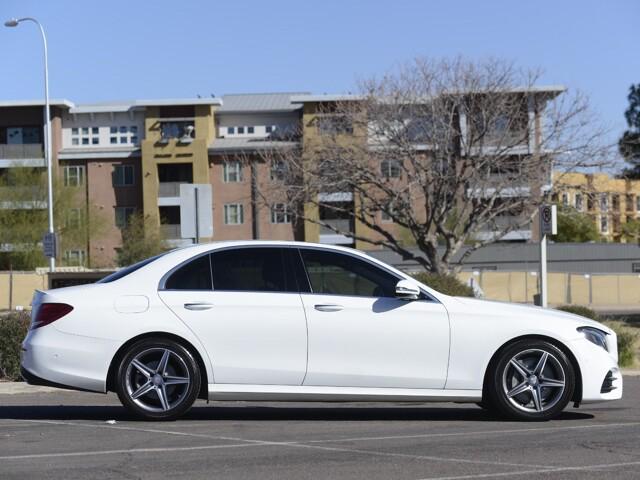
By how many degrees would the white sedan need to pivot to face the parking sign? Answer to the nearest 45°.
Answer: approximately 45° to its left

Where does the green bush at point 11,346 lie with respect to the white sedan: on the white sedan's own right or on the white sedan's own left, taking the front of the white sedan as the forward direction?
on the white sedan's own left

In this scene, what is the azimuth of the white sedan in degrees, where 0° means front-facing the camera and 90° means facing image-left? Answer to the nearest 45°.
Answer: approximately 270°

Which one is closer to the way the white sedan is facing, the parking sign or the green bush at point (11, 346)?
the parking sign

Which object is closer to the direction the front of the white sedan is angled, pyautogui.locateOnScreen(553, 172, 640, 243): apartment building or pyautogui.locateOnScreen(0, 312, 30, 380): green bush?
the apartment building

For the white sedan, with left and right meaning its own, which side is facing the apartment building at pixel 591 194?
left

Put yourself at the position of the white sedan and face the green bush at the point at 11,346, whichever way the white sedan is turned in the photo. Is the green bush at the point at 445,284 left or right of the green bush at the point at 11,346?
right

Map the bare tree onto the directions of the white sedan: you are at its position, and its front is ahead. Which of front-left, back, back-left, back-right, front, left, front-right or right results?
left
